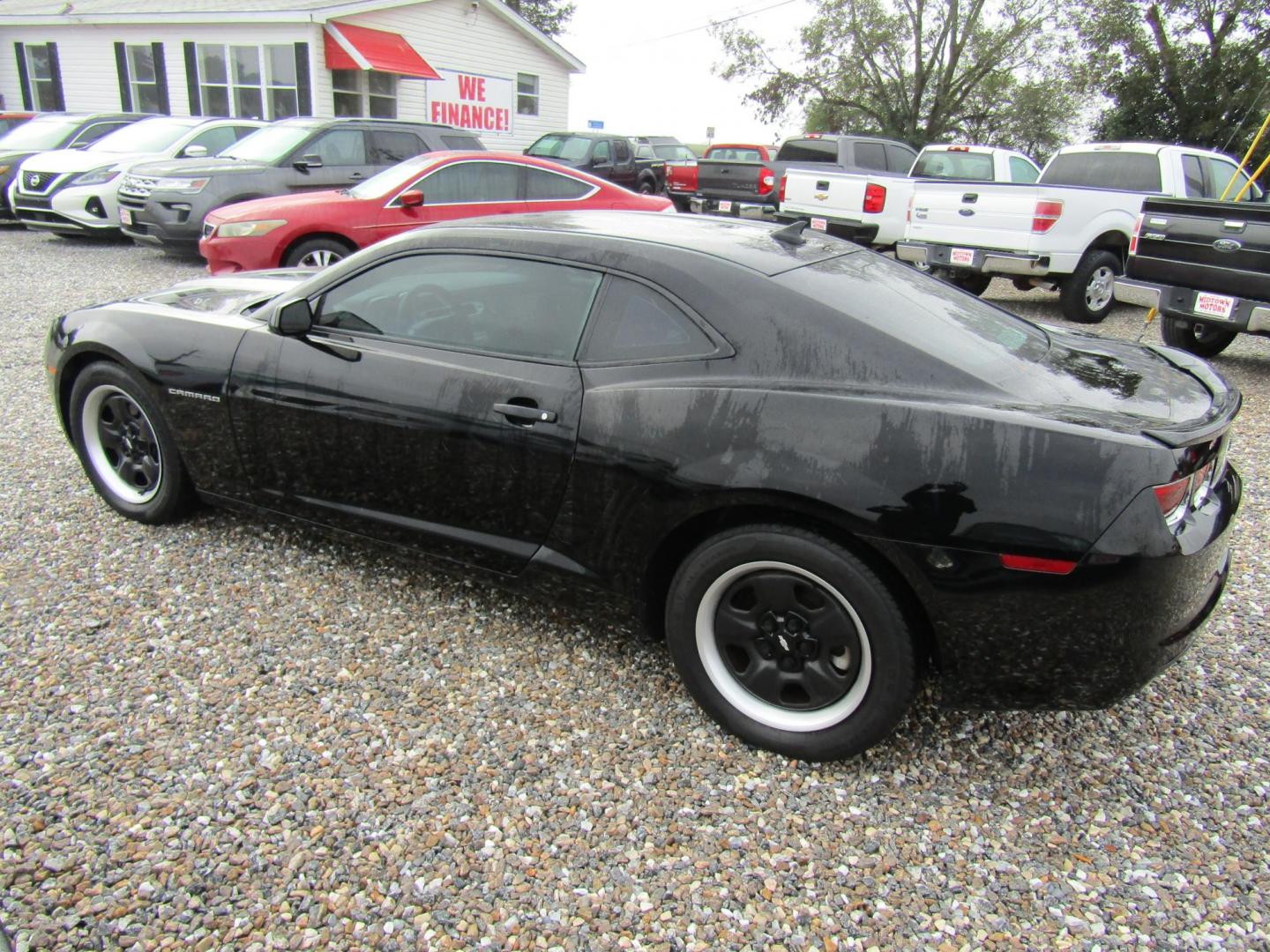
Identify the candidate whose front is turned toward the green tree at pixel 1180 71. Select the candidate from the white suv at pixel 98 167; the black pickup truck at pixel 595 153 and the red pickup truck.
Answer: the red pickup truck

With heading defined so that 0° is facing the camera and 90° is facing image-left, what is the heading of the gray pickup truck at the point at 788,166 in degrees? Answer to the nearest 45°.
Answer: approximately 225°

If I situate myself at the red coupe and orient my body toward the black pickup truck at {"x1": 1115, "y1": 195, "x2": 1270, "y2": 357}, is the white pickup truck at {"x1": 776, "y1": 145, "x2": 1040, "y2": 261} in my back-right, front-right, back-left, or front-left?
front-left

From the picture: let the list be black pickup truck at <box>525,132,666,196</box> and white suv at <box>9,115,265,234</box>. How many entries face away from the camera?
0

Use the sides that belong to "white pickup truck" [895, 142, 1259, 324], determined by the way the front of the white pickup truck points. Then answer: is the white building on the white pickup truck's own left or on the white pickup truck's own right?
on the white pickup truck's own left

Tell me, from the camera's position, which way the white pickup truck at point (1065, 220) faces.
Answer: facing away from the viewer and to the right of the viewer

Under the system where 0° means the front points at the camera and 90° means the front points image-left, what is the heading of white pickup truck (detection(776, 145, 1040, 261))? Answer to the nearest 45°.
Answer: approximately 225°

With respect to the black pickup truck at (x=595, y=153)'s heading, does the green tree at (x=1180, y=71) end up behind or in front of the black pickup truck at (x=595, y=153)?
behind

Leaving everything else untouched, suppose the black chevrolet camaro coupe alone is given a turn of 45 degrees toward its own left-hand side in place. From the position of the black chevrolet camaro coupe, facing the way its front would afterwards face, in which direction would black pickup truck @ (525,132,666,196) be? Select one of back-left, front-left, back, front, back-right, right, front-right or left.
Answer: right

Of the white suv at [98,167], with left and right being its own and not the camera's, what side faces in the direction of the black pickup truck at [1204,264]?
left

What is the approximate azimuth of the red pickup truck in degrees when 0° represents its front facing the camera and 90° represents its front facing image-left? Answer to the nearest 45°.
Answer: approximately 225°

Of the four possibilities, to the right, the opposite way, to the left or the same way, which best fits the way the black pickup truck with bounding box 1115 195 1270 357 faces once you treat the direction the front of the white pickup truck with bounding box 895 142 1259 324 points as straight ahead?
the same way

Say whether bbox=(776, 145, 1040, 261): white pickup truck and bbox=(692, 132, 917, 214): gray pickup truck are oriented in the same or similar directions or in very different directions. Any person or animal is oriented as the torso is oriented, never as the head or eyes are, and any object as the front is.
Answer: same or similar directions

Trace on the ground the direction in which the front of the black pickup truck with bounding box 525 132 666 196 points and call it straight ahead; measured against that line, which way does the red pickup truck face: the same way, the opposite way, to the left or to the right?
the opposite way
